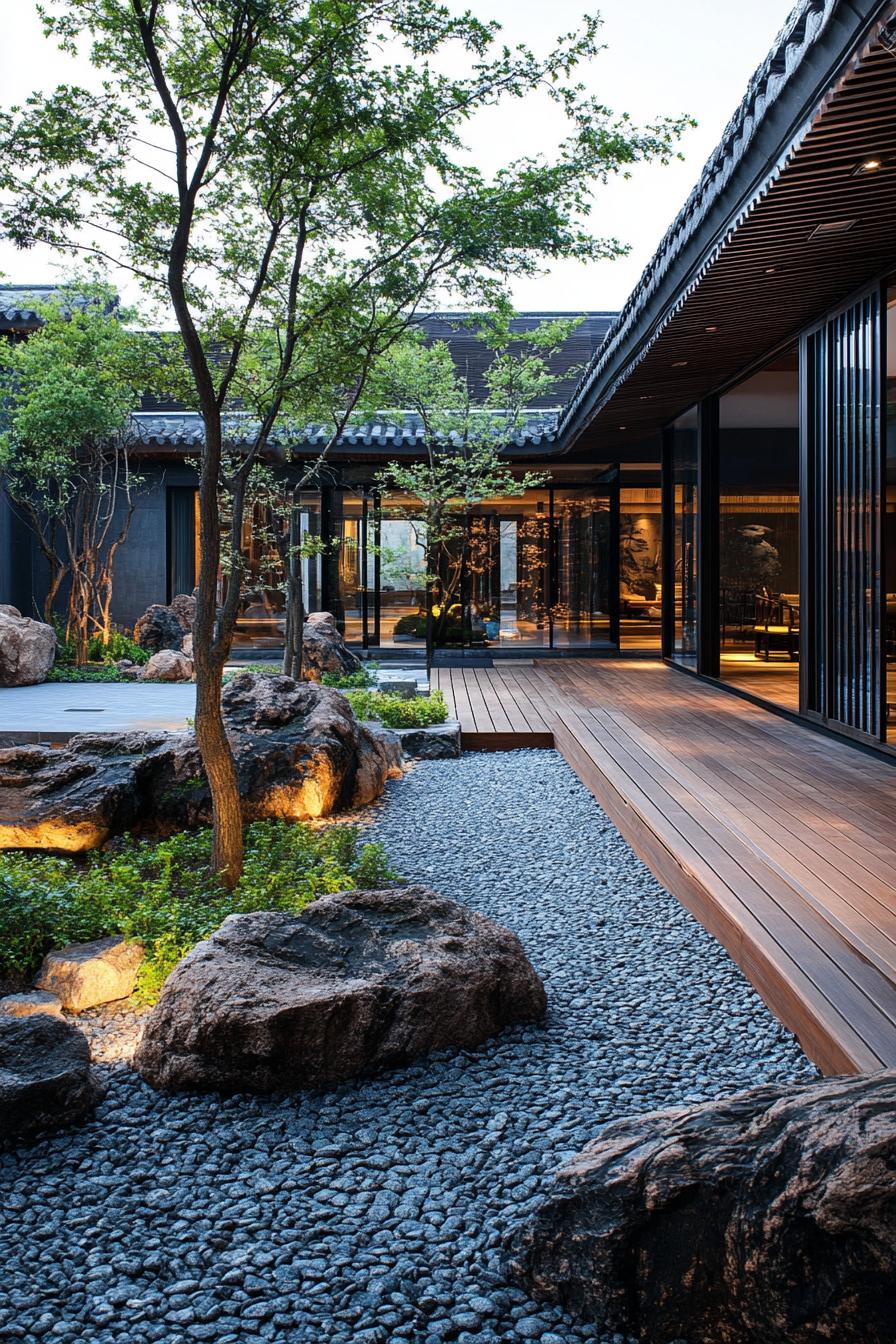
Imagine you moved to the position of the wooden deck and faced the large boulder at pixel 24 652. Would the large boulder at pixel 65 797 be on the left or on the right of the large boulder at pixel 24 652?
left

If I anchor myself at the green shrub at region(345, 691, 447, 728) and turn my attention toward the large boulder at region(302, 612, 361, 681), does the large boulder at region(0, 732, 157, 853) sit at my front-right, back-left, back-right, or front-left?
back-left

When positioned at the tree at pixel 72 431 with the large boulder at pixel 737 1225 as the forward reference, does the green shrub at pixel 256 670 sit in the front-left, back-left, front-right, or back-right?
front-left

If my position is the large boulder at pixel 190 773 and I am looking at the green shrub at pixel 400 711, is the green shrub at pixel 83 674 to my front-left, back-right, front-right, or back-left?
front-left

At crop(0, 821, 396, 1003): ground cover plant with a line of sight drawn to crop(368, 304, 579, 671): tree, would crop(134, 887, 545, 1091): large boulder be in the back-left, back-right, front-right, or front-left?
back-right
